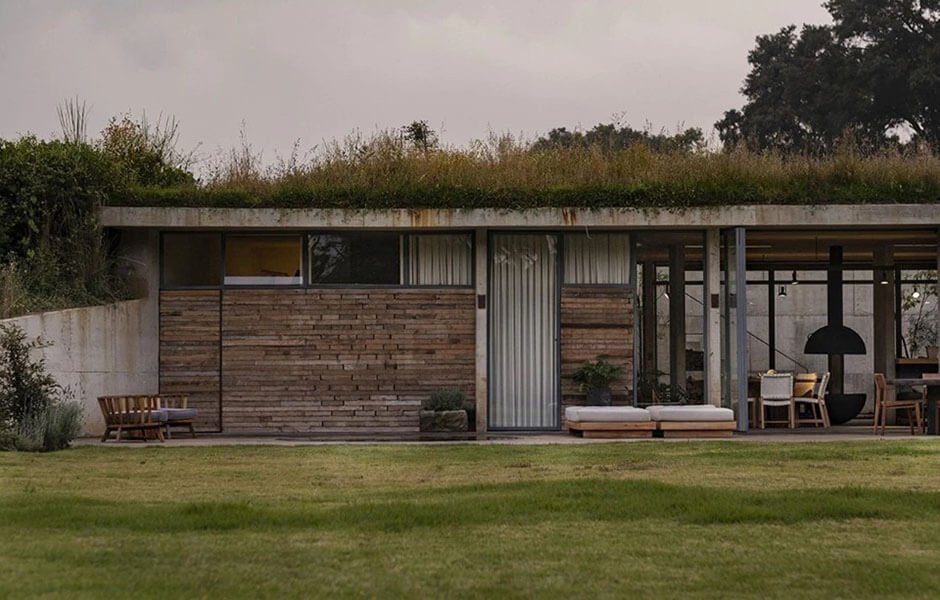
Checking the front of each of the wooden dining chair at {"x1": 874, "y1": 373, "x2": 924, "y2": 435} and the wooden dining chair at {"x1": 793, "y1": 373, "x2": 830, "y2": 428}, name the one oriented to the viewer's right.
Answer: the wooden dining chair at {"x1": 874, "y1": 373, "x2": 924, "y2": 435}

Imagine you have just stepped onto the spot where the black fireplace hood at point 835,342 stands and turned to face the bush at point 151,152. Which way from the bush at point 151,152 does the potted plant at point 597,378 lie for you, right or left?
left

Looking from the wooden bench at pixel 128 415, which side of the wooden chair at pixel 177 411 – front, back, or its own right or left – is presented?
right

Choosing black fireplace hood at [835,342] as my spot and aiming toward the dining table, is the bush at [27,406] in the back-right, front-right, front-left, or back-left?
front-right

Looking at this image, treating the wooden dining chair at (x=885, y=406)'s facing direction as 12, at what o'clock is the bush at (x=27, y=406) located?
The bush is roughly at 5 o'clock from the wooden dining chair.

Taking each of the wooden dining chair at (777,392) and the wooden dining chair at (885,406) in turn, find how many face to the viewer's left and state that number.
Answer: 0

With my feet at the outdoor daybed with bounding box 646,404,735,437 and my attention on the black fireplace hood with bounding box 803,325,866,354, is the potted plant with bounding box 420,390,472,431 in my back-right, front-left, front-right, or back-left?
back-left

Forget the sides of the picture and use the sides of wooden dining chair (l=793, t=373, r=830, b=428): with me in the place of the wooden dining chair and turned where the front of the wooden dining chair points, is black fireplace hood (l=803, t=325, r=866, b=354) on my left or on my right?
on my right

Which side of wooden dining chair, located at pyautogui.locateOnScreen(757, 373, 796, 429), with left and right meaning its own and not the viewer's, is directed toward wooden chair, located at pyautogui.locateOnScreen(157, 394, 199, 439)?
left

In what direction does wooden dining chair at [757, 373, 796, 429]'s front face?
away from the camera

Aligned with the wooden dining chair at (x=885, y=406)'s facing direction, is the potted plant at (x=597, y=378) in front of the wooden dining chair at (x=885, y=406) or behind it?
behind

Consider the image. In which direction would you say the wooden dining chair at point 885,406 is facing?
to the viewer's right

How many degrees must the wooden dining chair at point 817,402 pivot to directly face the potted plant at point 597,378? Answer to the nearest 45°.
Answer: approximately 45° to its left

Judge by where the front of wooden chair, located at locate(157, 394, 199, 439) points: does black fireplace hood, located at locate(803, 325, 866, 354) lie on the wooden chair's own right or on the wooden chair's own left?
on the wooden chair's own left

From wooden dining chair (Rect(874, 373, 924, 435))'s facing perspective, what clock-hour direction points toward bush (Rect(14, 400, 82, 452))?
The bush is roughly at 5 o'clock from the wooden dining chair.

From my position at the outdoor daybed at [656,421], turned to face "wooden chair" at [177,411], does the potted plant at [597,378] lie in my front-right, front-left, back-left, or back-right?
front-right

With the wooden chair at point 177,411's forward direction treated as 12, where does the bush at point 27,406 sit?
The bush is roughly at 3 o'clock from the wooden chair.
